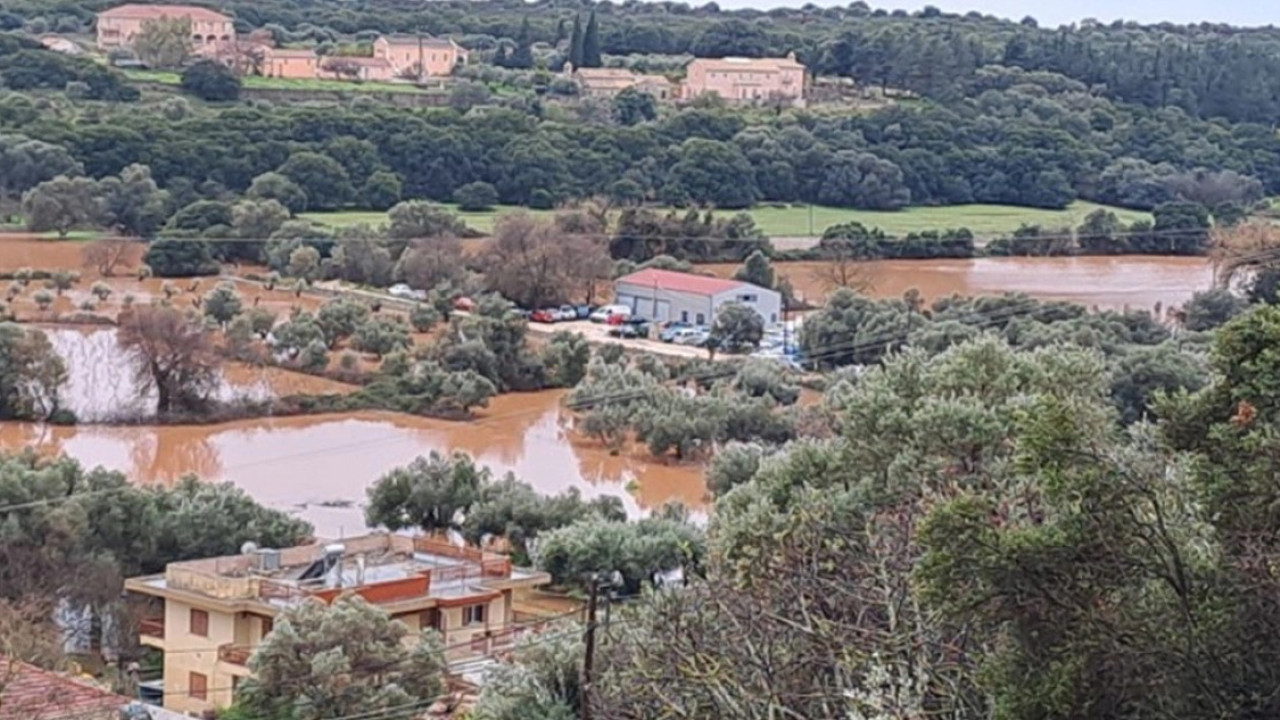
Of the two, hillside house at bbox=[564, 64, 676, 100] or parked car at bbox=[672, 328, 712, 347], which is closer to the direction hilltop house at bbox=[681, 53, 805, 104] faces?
the parked car

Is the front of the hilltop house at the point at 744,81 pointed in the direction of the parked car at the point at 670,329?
yes

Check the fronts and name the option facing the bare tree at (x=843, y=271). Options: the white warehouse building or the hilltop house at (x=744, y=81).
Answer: the hilltop house

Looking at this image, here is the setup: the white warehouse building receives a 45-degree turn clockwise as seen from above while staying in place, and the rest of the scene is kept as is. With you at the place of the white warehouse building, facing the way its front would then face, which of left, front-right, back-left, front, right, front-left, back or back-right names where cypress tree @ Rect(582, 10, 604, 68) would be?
right

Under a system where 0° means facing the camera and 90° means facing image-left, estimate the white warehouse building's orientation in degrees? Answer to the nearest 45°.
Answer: approximately 45°

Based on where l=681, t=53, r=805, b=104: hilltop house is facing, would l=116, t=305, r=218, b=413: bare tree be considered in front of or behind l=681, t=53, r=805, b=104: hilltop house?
in front

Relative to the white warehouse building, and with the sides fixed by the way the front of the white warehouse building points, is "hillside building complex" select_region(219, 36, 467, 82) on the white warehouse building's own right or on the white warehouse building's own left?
on the white warehouse building's own right

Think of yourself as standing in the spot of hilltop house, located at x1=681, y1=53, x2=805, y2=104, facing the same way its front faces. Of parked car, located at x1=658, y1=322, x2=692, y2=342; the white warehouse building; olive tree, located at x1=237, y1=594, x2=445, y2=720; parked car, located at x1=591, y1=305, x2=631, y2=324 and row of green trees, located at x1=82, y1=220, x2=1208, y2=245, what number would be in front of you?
5

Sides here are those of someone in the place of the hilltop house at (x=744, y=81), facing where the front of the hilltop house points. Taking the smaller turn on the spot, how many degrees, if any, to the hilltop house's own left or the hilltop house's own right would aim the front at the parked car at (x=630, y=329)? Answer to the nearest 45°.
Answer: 0° — it already faces it

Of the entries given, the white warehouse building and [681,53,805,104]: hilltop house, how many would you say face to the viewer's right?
0

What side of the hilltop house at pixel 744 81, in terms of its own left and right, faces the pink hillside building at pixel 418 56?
right

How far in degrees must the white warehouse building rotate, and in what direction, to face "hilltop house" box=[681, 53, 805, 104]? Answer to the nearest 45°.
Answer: approximately 135° to its right

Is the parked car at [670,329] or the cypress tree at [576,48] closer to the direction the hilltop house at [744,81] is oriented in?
the parked car

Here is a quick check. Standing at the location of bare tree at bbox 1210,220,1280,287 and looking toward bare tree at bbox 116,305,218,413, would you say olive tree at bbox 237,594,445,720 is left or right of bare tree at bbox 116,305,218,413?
left

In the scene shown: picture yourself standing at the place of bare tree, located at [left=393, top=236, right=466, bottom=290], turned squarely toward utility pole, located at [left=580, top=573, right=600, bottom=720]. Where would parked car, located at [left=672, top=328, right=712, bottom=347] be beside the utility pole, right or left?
left

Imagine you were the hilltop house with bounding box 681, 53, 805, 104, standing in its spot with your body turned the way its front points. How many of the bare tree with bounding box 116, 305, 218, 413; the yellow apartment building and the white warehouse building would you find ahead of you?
3

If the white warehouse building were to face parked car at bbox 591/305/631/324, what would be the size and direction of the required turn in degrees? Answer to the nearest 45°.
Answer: approximately 45° to its right
